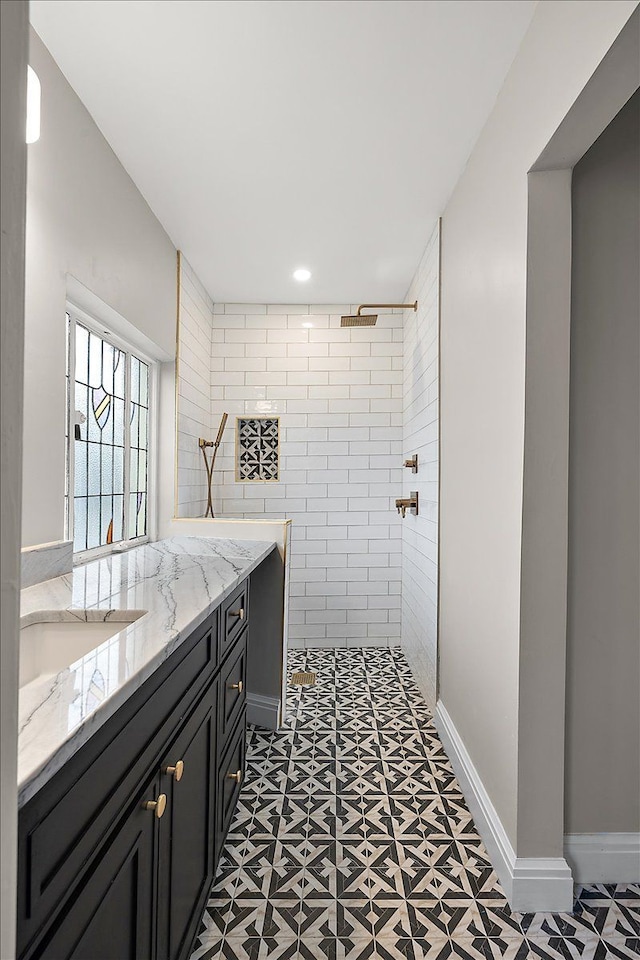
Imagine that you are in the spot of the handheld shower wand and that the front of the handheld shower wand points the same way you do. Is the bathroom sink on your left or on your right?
on your right

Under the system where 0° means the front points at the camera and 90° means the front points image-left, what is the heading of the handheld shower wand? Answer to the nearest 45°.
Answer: approximately 270°

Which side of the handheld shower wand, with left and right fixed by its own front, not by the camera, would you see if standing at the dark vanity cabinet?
right

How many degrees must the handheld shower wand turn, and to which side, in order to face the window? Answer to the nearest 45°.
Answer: approximately 90° to its right

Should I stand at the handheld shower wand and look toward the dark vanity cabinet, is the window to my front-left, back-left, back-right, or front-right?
front-right
